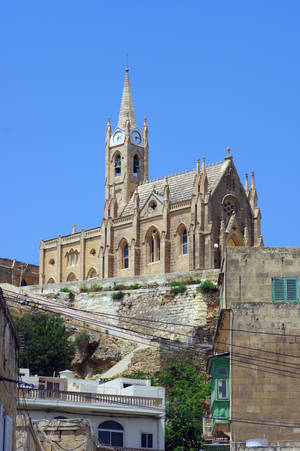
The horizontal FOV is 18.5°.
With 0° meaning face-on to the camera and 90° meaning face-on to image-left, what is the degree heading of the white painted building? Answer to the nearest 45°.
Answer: approximately 0°

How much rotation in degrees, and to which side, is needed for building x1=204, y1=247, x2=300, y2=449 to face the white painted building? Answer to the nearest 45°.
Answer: approximately 45° to its right
